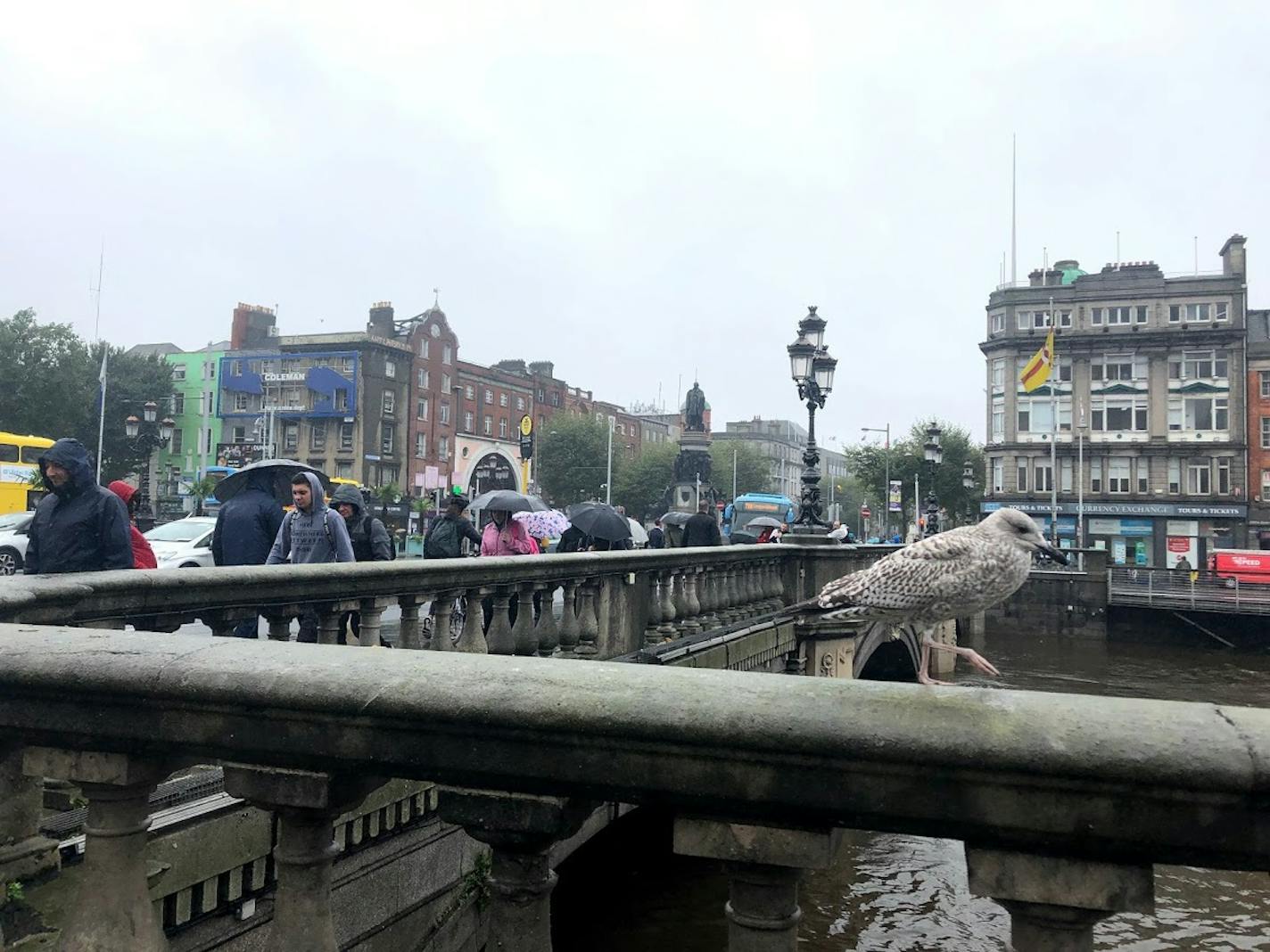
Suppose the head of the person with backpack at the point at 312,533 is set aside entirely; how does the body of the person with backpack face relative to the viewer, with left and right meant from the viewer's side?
facing the viewer and to the left of the viewer

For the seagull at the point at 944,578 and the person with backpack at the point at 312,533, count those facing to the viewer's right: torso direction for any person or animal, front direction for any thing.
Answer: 1

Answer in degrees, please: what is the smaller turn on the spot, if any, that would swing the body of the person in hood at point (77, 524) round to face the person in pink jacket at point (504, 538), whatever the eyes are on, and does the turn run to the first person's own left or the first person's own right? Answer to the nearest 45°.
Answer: approximately 180°

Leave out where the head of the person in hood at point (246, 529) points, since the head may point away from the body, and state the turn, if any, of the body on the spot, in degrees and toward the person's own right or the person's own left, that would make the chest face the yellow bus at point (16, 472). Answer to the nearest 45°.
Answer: approximately 45° to the person's own left

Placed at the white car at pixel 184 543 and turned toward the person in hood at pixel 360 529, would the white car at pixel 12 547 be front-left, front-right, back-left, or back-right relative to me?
back-right

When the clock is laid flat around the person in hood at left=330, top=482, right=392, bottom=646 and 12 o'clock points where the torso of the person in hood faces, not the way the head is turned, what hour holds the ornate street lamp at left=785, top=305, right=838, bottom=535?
The ornate street lamp is roughly at 6 o'clock from the person in hood.

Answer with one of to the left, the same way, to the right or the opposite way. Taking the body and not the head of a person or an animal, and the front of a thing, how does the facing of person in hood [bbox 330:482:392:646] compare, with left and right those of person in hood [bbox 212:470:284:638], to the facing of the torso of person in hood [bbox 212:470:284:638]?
the opposite way

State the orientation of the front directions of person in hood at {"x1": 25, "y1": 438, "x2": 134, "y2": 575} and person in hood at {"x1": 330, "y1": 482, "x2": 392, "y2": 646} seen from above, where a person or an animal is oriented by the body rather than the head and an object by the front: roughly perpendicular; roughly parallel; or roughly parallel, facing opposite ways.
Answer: roughly parallel

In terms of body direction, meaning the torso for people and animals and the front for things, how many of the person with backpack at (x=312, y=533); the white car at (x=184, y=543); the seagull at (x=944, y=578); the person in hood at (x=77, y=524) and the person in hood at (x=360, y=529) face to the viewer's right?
1

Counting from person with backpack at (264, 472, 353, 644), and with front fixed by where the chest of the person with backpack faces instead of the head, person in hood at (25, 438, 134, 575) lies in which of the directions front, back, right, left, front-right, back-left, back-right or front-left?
front

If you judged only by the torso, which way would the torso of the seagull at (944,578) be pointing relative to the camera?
to the viewer's right

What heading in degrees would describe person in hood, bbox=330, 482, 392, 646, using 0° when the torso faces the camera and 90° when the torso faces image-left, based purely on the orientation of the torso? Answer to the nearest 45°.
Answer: approximately 45°

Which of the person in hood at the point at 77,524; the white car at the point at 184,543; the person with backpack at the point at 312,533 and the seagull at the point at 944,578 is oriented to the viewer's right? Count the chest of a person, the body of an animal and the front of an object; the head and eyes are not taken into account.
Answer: the seagull

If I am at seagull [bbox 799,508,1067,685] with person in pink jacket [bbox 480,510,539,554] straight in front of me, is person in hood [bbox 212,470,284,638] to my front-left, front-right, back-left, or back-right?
front-left
